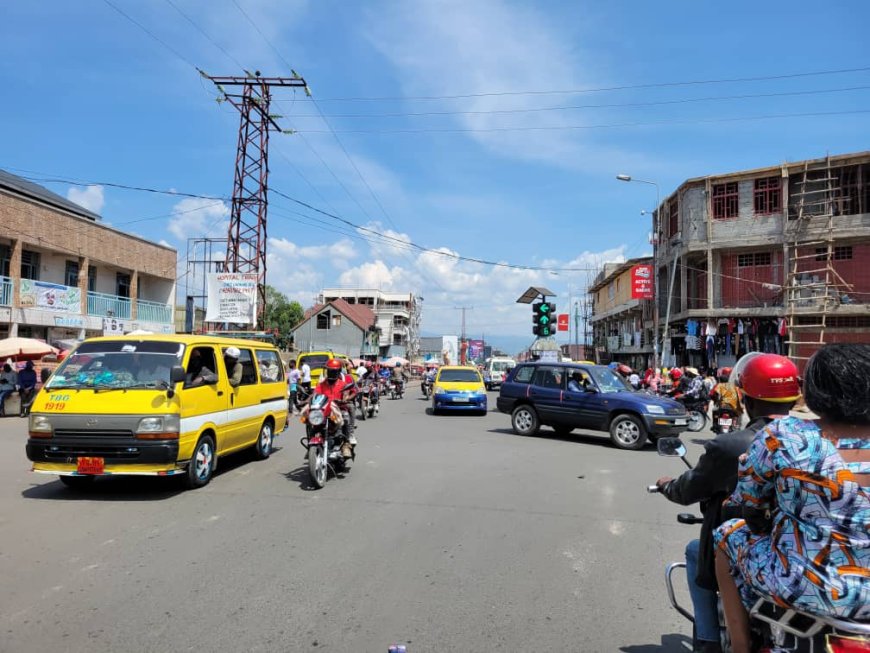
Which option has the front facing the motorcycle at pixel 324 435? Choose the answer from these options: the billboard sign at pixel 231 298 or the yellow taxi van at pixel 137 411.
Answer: the billboard sign

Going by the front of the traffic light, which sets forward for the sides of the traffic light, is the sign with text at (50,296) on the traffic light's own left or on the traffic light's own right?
on the traffic light's own right

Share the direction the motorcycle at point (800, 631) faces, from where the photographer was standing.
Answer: facing away from the viewer and to the left of the viewer

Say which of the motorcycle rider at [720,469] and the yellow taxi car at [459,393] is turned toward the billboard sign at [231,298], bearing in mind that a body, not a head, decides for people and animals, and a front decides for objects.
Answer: the motorcycle rider

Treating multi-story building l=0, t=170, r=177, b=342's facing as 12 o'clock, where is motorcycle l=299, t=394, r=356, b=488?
The motorcycle is roughly at 1 o'clock from the multi-story building.

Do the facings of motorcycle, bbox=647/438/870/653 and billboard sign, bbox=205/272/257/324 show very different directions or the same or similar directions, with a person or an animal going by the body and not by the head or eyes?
very different directions

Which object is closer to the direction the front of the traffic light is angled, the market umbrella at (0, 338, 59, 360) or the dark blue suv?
the dark blue suv

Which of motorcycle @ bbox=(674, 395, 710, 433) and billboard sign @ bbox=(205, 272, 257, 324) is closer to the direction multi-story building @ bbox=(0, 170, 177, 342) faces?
the motorcycle
